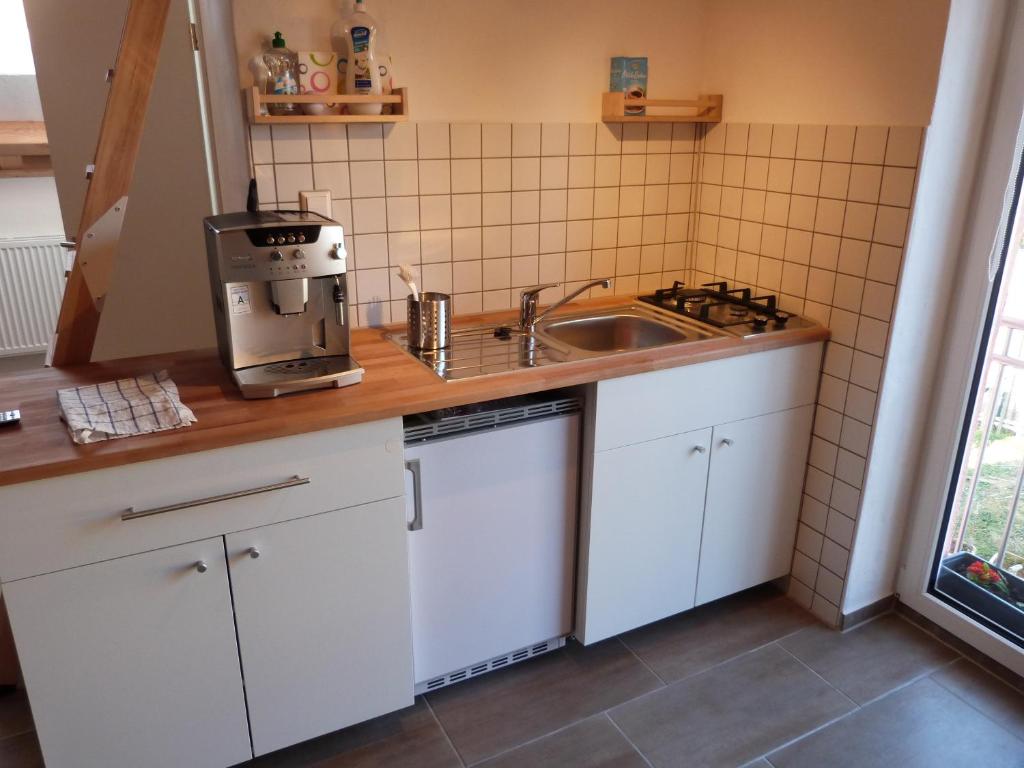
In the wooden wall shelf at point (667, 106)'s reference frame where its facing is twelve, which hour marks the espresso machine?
The espresso machine is roughly at 3 o'clock from the wooden wall shelf.

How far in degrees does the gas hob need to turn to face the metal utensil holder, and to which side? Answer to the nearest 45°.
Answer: approximately 90° to its right

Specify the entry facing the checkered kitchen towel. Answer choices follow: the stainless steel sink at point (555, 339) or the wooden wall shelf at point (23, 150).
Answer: the wooden wall shelf

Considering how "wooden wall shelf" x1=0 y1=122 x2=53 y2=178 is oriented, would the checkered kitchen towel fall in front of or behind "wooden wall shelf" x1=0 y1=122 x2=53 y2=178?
in front

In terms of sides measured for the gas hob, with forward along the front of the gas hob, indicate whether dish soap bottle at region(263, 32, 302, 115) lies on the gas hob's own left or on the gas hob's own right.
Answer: on the gas hob's own right

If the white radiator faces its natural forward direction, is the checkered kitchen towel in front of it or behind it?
in front

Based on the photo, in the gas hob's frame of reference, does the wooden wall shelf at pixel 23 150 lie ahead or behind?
behind
